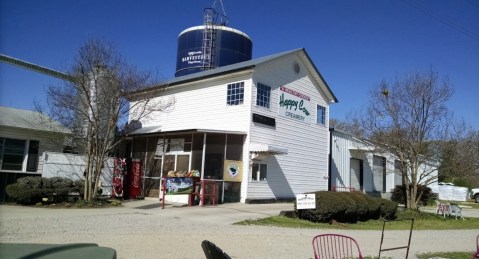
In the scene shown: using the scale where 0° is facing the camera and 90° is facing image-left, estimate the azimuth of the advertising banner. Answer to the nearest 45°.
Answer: approximately 0°

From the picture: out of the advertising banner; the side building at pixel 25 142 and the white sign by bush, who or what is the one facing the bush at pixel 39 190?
the side building

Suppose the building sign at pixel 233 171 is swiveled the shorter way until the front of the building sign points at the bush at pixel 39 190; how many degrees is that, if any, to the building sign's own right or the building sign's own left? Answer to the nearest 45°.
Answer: approximately 90° to the building sign's own right

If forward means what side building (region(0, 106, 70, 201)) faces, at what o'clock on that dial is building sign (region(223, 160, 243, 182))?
The building sign is roughly at 10 o'clock from the side building.

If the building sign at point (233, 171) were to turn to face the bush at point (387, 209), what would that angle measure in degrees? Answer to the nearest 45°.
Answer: approximately 90° to its left

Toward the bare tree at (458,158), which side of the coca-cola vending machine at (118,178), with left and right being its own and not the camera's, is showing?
left

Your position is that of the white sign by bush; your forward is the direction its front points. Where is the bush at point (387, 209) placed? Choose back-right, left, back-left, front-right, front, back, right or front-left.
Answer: back-left

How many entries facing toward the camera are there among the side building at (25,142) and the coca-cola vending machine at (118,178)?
2

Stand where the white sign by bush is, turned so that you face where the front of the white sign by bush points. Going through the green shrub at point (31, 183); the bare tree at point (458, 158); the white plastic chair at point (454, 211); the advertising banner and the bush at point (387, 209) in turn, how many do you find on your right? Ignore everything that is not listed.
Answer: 2

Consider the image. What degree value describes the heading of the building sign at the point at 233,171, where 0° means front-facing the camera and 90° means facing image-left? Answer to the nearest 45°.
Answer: approximately 0°

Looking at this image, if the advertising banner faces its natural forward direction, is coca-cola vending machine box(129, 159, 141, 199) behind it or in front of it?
behind
